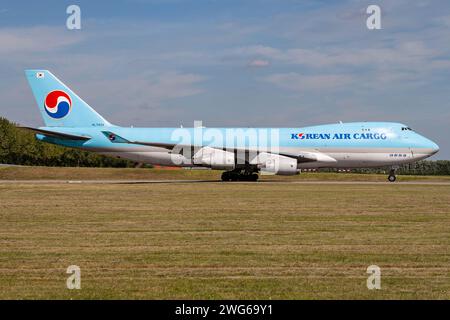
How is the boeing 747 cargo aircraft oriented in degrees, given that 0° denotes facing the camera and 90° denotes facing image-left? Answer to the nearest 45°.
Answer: approximately 270°
